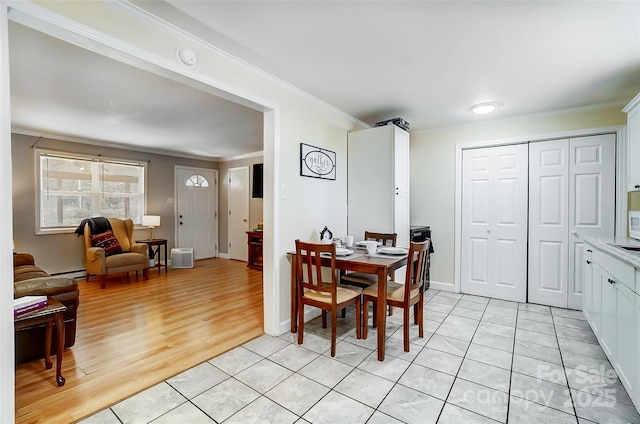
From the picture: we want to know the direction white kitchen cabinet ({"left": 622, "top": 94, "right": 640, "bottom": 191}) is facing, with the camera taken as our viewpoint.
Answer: facing to the left of the viewer

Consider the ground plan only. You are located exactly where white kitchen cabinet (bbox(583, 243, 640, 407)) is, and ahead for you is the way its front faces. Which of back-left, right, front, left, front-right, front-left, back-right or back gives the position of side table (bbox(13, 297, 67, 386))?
front-left

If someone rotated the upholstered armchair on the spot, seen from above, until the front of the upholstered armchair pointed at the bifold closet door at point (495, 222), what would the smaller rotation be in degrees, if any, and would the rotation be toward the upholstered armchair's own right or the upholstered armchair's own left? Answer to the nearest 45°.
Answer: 0° — it already faces it

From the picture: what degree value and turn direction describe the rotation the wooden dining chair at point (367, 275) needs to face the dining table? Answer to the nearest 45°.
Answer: approximately 45° to its left

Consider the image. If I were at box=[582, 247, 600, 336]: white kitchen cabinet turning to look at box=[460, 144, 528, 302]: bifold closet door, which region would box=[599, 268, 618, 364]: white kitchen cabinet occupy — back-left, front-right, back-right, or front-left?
back-left

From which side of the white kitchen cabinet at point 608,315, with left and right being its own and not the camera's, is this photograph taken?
left

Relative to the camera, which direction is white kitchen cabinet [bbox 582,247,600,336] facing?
to the viewer's left

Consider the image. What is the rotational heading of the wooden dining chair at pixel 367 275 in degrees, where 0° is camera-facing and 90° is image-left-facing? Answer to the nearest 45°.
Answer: approximately 45°

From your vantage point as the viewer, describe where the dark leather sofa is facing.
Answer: facing to the right of the viewer

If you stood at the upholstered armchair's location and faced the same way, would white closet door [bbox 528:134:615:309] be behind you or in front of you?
in front

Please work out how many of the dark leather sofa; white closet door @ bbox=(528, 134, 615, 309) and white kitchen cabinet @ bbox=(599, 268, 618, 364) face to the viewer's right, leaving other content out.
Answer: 1

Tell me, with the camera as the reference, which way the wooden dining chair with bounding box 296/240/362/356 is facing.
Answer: facing away from the viewer and to the right of the viewer
